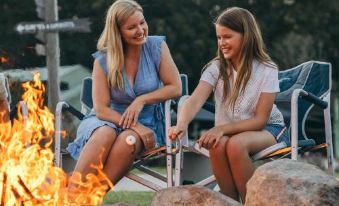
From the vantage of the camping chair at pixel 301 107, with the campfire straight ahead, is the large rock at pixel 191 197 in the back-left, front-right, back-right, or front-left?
front-left

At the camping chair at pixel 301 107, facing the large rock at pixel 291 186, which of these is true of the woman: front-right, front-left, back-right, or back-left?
front-right

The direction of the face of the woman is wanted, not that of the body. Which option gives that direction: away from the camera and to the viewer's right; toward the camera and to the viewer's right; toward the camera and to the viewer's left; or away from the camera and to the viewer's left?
toward the camera and to the viewer's right

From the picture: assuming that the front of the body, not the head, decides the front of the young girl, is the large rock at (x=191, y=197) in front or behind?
in front

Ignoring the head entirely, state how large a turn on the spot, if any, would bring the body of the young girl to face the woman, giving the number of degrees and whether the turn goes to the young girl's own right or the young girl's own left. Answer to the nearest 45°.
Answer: approximately 45° to the young girl's own right

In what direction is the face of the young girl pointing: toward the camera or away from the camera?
toward the camera

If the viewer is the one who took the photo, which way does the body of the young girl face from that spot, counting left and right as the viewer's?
facing the viewer and to the left of the viewer

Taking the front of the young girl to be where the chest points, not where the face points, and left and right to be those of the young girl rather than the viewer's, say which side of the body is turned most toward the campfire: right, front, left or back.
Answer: front
